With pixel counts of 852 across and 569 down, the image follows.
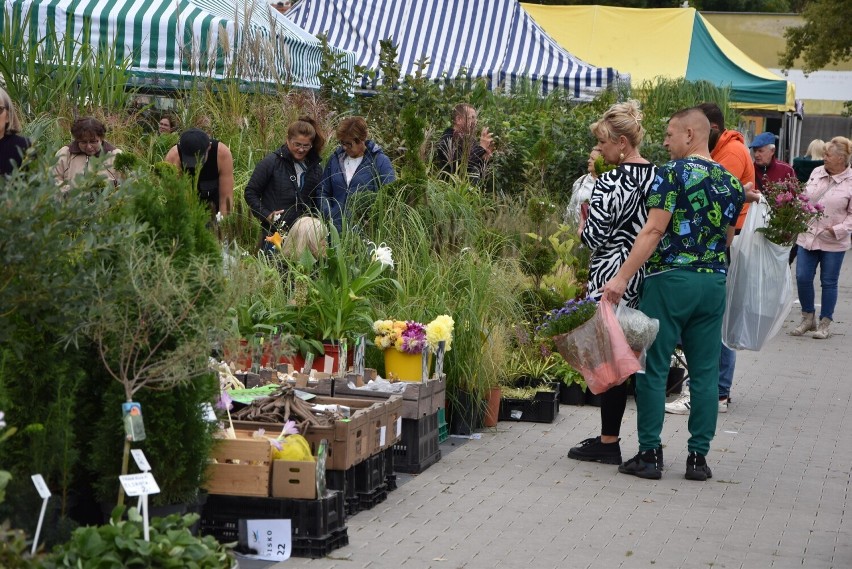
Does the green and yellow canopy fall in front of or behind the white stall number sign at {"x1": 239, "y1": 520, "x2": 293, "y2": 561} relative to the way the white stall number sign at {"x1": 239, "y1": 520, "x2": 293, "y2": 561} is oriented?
behind

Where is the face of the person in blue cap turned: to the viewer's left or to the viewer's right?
to the viewer's left

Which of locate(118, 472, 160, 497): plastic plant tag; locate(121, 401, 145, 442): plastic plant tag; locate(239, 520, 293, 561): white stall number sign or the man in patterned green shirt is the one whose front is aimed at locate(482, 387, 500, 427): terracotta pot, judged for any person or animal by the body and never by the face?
the man in patterned green shirt

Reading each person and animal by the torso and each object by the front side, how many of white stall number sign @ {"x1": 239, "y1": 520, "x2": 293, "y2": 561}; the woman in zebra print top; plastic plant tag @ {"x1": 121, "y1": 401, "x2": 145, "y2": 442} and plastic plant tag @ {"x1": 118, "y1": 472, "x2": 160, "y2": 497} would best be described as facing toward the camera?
3

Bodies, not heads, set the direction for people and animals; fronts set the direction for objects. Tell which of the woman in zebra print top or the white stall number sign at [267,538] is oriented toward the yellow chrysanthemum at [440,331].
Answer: the woman in zebra print top

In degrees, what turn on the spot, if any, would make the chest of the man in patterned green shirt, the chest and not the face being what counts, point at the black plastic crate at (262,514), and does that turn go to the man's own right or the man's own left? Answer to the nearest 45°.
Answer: approximately 90° to the man's own left

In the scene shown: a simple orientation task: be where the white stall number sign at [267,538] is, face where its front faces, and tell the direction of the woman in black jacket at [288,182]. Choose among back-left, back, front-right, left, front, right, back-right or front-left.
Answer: back

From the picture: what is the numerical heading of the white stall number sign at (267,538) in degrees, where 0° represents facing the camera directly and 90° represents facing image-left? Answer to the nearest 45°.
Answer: approximately 0°

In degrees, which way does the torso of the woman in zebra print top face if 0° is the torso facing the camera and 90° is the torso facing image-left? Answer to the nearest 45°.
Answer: approximately 90°

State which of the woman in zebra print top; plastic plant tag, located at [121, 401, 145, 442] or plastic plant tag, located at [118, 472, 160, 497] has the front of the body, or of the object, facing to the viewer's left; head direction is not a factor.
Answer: the woman in zebra print top

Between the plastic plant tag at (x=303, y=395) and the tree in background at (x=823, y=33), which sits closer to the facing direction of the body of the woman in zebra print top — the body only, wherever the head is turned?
the plastic plant tag

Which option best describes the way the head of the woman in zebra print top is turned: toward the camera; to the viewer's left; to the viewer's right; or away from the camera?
to the viewer's left

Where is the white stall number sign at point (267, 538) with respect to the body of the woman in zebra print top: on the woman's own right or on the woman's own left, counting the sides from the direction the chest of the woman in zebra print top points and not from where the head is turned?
on the woman's own left
